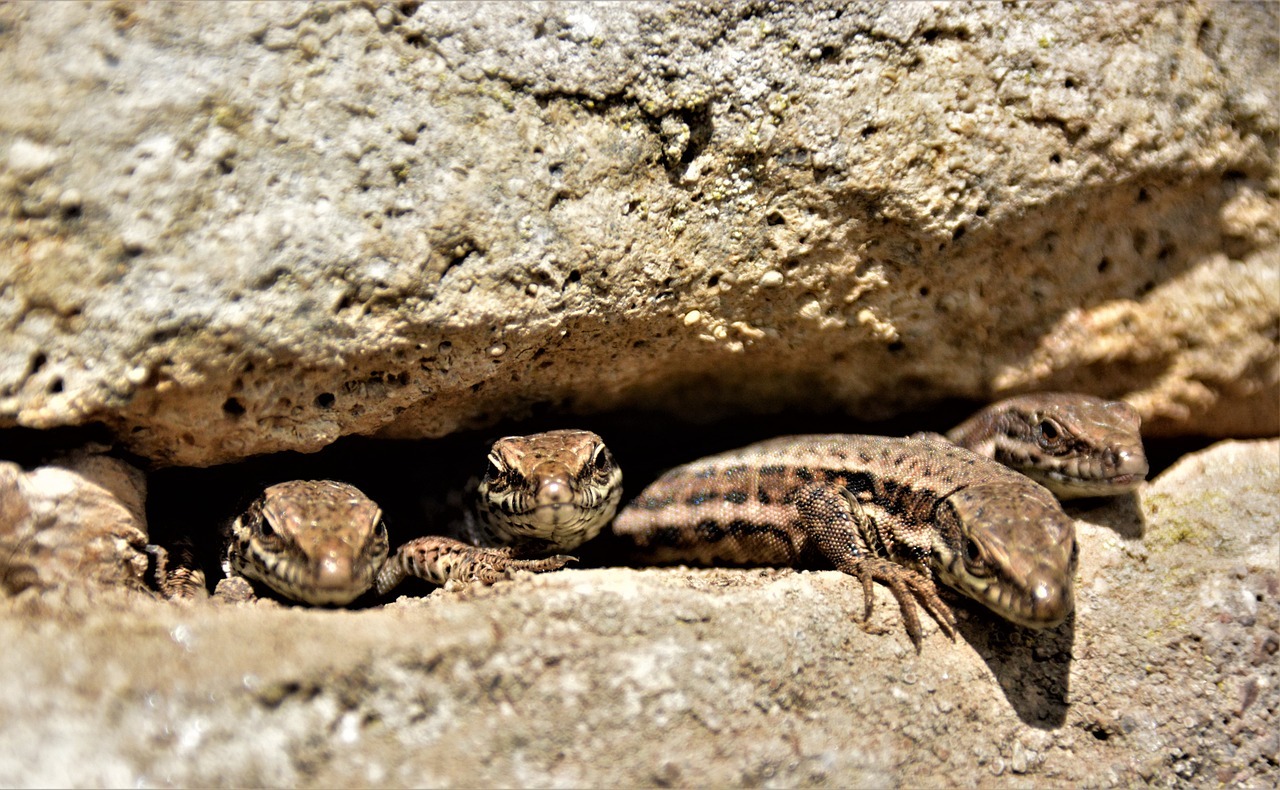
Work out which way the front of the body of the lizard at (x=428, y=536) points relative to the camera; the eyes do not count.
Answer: toward the camera

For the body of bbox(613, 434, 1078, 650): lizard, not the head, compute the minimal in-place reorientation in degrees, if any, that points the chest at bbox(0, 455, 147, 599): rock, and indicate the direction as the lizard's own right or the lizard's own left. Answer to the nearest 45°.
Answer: approximately 90° to the lizard's own right

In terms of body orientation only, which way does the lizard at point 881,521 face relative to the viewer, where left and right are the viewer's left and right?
facing the viewer and to the right of the viewer

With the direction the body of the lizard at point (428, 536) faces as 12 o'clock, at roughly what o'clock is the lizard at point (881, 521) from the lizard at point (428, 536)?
the lizard at point (881, 521) is roughly at 9 o'clock from the lizard at point (428, 536).
